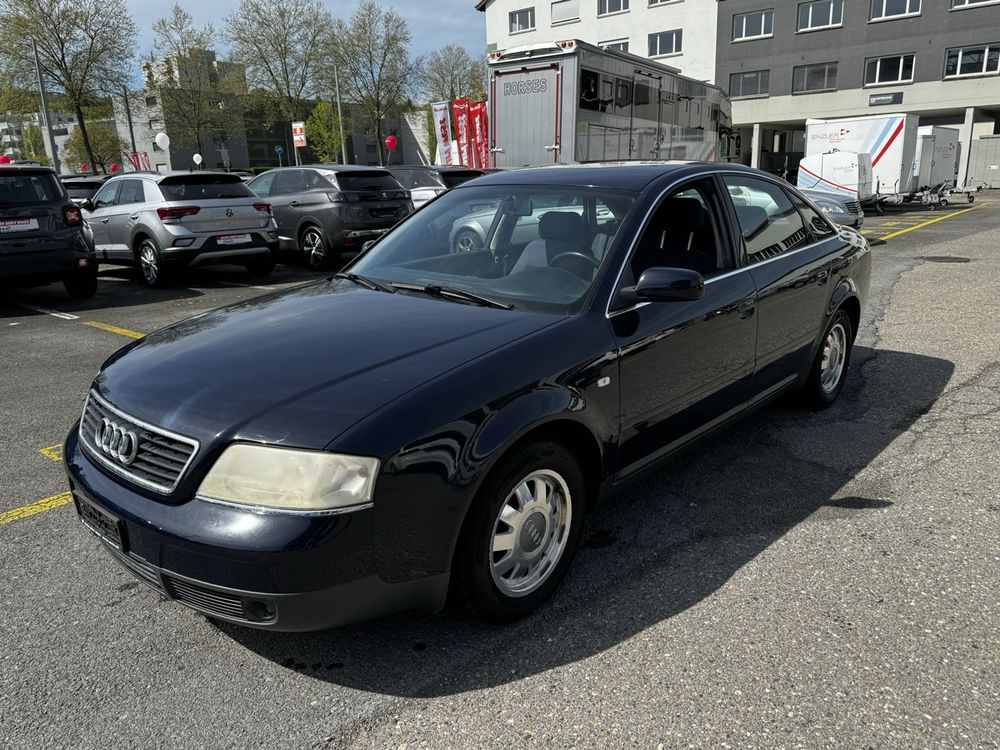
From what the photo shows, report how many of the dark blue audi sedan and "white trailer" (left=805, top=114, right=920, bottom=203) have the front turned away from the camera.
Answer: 0

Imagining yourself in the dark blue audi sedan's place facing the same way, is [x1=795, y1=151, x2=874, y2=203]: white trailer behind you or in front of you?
behind

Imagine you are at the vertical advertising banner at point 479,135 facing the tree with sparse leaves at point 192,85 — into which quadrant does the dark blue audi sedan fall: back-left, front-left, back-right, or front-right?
back-left

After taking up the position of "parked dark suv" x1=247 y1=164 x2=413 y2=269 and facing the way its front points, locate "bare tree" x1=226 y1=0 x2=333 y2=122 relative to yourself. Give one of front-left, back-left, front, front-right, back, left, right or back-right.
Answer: front-right

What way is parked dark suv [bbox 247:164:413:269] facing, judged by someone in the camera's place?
facing away from the viewer and to the left of the viewer

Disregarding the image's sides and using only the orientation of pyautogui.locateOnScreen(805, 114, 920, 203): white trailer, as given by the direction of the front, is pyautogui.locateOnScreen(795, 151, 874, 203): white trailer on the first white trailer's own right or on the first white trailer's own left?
on the first white trailer's own right

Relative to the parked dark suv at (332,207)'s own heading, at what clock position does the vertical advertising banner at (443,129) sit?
The vertical advertising banner is roughly at 2 o'clock from the parked dark suv.

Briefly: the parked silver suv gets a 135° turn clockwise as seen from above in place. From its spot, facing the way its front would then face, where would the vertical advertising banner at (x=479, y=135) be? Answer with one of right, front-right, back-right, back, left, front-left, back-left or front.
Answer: front-left

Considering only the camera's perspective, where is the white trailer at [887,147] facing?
facing the viewer and to the right of the viewer
